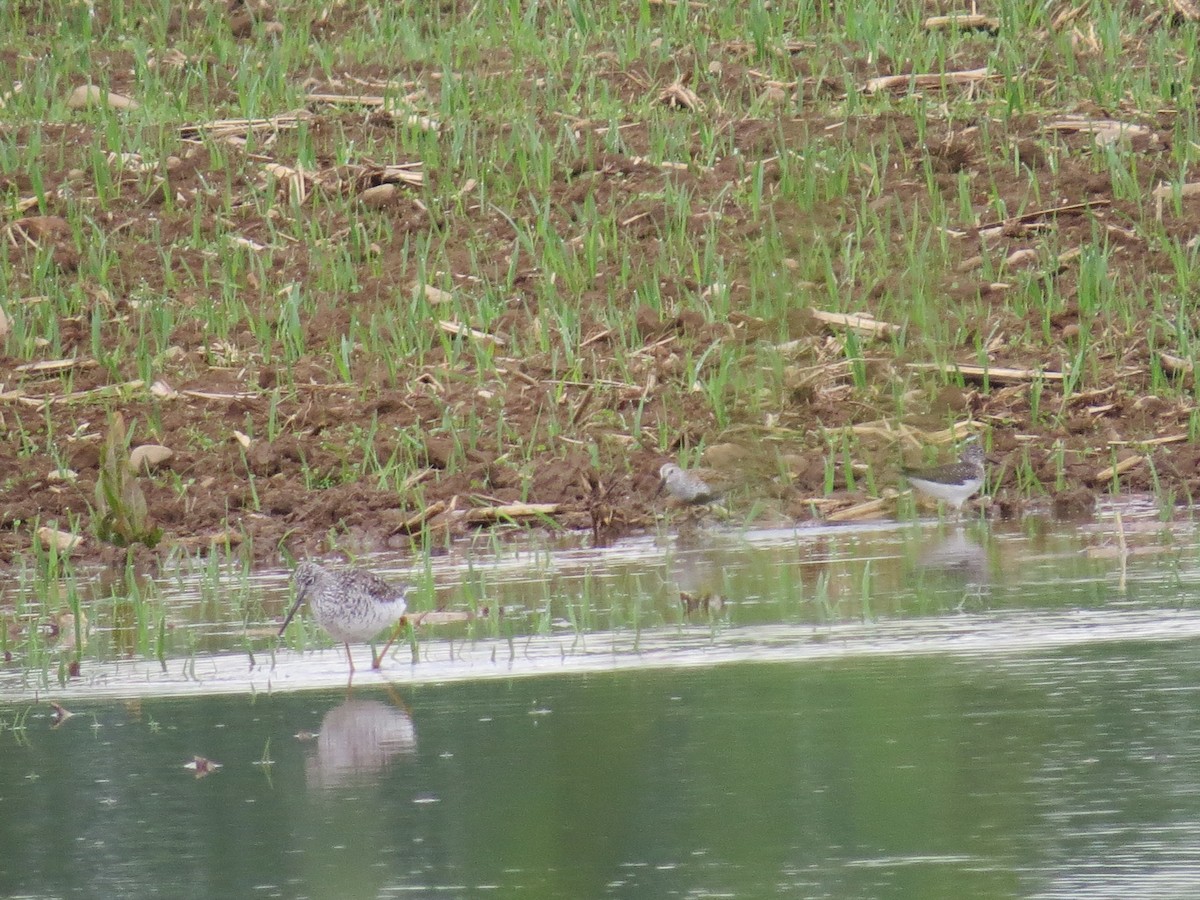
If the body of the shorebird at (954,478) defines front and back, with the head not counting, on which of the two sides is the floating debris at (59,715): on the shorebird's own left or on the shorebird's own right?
on the shorebird's own right

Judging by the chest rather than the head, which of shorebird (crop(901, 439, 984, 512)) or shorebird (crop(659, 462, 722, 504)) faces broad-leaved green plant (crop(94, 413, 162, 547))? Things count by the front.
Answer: shorebird (crop(659, 462, 722, 504))

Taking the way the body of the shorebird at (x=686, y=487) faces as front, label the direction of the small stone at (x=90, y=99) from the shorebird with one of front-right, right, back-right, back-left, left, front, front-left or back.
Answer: front-right

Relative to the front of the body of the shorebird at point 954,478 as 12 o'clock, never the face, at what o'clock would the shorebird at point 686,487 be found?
the shorebird at point 686,487 is roughly at 6 o'clock from the shorebird at point 954,478.

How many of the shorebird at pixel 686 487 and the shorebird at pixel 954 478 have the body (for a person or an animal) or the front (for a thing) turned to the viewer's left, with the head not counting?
1

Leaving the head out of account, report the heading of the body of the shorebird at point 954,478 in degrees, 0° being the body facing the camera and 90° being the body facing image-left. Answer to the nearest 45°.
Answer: approximately 270°

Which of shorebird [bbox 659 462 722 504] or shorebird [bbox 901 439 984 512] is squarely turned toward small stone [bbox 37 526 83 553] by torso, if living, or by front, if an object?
shorebird [bbox 659 462 722 504]

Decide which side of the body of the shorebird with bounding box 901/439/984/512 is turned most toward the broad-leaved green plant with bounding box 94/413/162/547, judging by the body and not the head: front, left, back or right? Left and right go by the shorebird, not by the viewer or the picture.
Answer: back

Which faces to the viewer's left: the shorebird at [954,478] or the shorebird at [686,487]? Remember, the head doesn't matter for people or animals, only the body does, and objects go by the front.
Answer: the shorebird at [686,487]

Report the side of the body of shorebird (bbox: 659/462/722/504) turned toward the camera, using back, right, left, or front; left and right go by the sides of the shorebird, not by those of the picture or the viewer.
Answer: left

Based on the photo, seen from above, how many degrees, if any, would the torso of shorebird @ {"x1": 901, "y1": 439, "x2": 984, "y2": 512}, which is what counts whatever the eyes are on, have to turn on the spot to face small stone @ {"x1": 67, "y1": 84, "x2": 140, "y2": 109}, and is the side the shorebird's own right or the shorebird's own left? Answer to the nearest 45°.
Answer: approximately 135° to the shorebird's own left

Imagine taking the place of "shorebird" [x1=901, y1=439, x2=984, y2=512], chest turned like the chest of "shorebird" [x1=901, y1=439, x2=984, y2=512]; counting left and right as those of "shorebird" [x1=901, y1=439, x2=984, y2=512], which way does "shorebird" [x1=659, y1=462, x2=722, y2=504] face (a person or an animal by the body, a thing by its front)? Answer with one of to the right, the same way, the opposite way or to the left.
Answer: the opposite way
